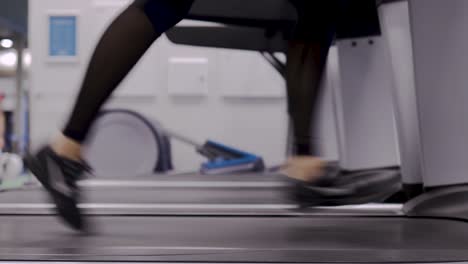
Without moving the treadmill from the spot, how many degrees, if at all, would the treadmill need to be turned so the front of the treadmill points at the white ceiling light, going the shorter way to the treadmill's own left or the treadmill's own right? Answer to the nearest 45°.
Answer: approximately 135° to the treadmill's own left

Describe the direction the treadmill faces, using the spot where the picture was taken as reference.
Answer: facing to the right of the viewer

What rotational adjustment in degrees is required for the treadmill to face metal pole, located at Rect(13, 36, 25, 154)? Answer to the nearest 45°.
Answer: approximately 135° to its left
